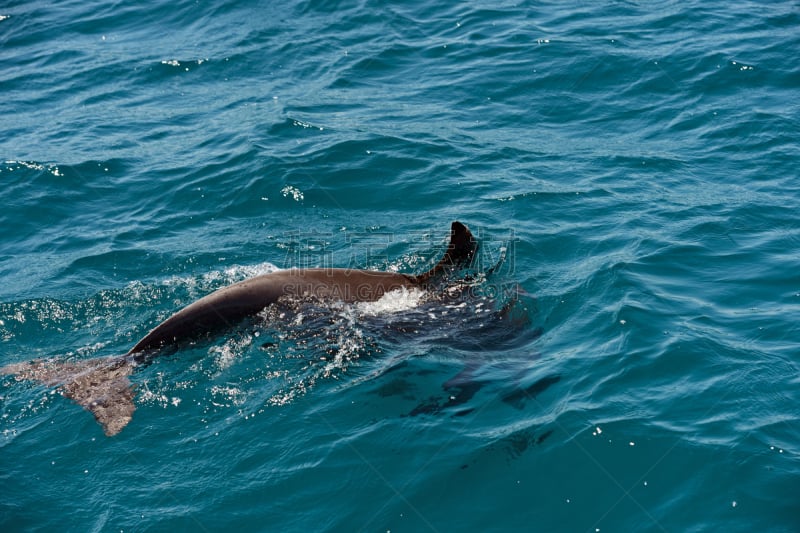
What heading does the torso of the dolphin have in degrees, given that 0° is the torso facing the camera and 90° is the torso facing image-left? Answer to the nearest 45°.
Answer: approximately 270°
